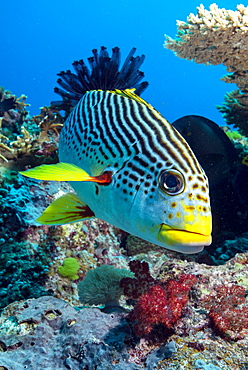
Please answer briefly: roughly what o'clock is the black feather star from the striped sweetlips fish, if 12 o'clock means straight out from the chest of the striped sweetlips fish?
The black feather star is roughly at 7 o'clock from the striped sweetlips fish.

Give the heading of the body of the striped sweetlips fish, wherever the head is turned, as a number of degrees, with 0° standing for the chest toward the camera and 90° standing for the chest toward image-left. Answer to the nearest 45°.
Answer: approximately 315°

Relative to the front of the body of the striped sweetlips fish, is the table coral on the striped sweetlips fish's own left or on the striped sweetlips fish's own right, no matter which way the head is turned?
on the striped sweetlips fish's own left

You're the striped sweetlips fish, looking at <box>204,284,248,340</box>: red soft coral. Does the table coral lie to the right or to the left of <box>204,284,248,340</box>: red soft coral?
left
